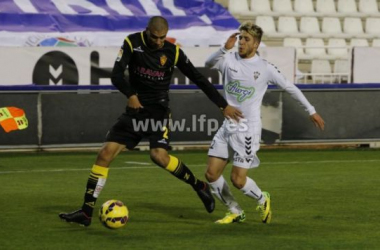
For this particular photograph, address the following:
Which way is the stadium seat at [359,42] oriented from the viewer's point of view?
toward the camera

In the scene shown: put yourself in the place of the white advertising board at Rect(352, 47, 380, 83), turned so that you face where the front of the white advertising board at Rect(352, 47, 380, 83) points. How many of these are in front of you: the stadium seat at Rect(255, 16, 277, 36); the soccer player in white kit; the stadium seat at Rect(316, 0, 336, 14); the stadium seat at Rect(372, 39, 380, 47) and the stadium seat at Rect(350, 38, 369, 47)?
1

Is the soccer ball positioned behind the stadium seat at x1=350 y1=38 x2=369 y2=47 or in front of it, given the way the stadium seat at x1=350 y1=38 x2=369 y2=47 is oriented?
in front

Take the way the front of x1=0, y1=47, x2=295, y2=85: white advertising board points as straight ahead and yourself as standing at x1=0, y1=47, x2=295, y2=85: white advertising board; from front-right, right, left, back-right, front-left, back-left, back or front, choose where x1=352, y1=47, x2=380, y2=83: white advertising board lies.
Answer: left

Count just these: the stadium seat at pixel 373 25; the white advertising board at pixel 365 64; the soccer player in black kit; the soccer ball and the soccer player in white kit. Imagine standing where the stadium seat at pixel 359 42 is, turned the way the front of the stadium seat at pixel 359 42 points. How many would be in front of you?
4

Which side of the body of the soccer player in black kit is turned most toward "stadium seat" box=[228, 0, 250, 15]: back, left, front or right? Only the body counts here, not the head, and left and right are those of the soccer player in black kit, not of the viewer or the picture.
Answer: back

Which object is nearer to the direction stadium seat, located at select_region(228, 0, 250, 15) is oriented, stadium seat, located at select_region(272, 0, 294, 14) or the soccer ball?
the soccer ball

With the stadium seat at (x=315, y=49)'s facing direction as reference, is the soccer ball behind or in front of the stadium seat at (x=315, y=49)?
in front

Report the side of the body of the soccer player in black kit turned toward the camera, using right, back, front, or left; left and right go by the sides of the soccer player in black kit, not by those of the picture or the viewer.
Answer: front

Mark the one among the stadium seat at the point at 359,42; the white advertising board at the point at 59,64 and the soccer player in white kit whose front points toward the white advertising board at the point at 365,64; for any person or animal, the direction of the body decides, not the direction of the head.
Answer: the stadium seat

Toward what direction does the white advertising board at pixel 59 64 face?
toward the camera

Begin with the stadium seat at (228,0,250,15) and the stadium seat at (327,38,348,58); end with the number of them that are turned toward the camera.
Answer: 2

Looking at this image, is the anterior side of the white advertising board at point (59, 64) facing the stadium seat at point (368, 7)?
no

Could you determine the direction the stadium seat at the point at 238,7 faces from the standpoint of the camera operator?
facing the viewer
